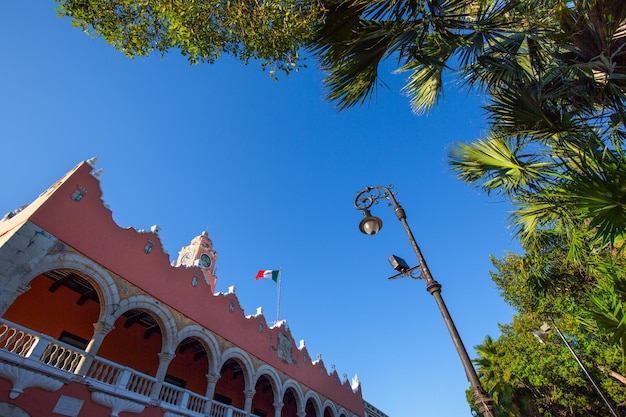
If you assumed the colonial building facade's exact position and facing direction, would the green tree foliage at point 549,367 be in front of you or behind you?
in front

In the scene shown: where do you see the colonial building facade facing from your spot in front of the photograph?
facing the viewer and to the right of the viewer

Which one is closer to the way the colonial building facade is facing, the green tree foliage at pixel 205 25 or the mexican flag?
the green tree foliage

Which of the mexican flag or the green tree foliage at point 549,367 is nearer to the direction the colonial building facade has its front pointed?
the green tree foliage

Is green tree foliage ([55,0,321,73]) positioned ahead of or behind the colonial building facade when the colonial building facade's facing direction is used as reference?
ahead
